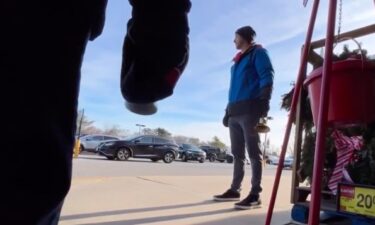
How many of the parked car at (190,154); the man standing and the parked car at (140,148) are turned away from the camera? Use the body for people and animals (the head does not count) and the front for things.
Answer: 0

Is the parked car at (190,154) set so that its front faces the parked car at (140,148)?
no

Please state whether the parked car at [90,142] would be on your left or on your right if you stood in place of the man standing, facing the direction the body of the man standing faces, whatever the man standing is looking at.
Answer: on your right

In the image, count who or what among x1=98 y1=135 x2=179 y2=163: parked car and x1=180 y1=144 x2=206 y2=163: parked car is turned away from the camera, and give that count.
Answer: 0

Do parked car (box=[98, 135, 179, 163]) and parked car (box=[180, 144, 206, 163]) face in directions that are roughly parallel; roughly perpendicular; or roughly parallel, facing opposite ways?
roughly perpendicular

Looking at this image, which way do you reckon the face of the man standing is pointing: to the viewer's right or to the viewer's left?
to the viewer's left

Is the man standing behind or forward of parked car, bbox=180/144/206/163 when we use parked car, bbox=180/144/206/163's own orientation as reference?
forward

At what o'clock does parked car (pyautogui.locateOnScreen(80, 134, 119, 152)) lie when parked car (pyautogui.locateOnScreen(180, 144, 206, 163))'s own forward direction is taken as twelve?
parked car (pyautogui.locateOnScreen(80, 134, 119, 152)) is roughly at 4 o'clock from parked car (pyautogui.locateOnScreen(180, 144, 206, 163)).

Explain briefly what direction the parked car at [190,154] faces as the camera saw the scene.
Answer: facing the viewer and to the right of the viewer

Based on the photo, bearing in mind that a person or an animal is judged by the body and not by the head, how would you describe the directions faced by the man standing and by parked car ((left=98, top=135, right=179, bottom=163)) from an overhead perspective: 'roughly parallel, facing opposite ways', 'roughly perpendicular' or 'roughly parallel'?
roughly parallel

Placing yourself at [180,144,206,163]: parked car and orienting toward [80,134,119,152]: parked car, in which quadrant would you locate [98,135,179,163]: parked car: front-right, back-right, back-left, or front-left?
front-left

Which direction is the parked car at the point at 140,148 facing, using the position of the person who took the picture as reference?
facing the viewer and to the left of the viewer

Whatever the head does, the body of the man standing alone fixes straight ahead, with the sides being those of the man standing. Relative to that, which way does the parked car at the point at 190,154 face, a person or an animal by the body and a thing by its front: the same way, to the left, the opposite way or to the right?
to the left

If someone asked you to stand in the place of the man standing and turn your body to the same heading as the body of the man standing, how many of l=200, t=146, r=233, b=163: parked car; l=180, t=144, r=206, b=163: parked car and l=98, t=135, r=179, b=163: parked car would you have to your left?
0

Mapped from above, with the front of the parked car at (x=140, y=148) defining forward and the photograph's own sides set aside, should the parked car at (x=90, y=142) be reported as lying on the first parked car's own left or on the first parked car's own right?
on the first parked car's own right

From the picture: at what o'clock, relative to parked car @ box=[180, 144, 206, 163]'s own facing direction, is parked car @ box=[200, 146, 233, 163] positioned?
parked car @ box=[200, 146, 233, 163] is roughly at 8 o'clock from parked car @ box=[180, 144, 206, 163].

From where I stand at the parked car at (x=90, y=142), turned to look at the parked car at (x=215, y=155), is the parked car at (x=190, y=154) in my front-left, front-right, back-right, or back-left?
front-right

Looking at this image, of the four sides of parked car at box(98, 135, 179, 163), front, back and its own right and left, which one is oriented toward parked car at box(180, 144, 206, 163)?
back
